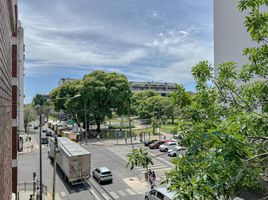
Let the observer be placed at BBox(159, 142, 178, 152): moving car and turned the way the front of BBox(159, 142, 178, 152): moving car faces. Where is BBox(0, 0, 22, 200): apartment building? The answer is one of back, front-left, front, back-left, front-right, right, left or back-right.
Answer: front-left

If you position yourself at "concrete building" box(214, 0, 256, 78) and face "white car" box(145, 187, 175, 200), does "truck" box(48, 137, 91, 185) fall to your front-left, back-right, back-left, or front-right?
front-right

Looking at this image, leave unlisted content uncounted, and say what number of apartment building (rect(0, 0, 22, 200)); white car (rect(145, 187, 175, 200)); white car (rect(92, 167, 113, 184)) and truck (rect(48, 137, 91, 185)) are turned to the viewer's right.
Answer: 1

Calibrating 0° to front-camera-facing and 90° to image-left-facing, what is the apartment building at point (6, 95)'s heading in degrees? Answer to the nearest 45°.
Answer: approximately 270°

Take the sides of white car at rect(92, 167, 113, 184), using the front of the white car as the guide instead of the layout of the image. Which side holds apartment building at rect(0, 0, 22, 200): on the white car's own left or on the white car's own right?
on the white car's own left

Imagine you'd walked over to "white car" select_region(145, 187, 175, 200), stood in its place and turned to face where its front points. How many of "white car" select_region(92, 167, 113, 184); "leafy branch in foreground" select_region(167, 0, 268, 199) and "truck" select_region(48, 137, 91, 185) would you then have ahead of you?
2

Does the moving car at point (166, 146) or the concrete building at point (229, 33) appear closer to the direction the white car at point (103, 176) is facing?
the moving car

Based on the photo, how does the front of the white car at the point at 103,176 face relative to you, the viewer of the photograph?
facing away from the viewer and to the left of the viewer

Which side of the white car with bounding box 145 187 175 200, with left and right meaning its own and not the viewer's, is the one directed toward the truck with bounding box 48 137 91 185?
front

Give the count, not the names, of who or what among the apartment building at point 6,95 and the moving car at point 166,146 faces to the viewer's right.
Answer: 1

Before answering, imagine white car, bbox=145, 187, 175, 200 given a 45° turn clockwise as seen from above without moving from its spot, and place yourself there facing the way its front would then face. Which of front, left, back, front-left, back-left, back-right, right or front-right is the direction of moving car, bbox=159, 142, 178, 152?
front

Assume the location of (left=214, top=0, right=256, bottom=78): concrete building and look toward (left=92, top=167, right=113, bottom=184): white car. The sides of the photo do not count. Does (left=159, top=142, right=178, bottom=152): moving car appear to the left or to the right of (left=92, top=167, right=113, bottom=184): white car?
right

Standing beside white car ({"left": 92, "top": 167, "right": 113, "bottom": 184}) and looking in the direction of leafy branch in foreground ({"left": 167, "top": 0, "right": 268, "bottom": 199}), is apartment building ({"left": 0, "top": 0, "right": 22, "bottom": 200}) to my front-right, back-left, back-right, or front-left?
front-right

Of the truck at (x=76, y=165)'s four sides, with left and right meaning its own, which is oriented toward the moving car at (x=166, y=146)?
right
